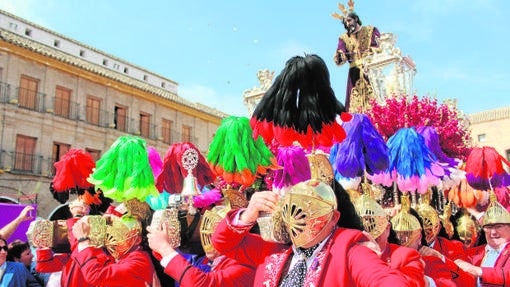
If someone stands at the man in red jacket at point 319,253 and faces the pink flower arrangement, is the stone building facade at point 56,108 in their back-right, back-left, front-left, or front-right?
front-left

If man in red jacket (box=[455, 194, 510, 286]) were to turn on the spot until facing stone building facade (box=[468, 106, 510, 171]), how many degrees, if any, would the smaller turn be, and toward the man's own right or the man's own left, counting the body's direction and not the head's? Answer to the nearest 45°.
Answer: approximately 135° to the man's own right

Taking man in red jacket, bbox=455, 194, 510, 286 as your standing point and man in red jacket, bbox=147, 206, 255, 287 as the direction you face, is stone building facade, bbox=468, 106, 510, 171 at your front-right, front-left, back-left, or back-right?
back-right

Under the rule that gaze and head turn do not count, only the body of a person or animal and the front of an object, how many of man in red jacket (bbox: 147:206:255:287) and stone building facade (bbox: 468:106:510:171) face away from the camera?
0

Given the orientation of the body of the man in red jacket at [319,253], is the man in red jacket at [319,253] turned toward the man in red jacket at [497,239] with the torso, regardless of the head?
no

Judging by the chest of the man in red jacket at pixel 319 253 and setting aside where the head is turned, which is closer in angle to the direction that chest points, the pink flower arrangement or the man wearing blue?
the man wearing blue

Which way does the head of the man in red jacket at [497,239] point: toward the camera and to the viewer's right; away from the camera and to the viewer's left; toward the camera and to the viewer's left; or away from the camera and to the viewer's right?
toward the camera and to the viewer's left

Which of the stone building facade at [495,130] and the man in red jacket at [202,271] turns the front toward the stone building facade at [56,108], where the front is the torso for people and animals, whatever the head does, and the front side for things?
the stone building facade at [495,130]

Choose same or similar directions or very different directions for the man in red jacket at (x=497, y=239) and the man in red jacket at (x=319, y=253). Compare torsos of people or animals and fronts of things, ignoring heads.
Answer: same or similar directions

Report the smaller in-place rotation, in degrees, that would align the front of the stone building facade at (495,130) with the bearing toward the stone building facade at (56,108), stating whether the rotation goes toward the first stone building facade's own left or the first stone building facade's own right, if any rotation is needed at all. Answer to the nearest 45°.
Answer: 0° — it already faces it

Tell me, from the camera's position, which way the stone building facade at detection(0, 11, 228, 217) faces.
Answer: facing the viewer and to the right of the viewer

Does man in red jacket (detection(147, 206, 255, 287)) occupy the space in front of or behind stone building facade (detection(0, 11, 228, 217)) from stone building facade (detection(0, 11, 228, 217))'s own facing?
in front

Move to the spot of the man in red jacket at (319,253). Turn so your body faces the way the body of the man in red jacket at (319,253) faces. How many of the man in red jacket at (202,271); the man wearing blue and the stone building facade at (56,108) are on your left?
0

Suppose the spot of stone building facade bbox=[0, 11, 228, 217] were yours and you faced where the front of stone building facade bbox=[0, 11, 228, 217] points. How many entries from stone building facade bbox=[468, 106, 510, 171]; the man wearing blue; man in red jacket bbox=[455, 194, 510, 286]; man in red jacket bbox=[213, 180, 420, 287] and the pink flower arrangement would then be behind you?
0

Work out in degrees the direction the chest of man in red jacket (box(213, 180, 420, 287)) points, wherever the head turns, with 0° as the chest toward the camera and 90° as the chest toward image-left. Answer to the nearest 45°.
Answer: approximately 45°

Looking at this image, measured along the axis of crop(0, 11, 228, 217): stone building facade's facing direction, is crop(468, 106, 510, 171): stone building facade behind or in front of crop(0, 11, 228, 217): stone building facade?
in front
